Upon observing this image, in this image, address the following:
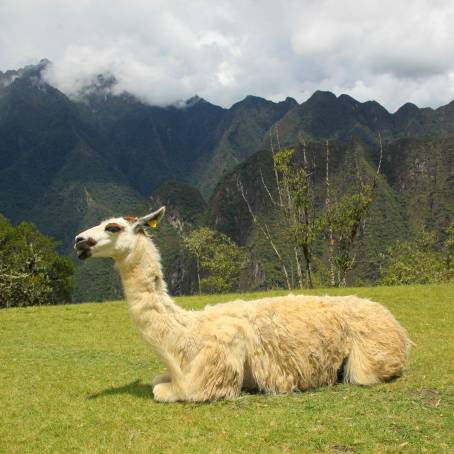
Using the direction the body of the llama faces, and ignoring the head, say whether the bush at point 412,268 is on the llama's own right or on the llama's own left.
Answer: on the llama's own right

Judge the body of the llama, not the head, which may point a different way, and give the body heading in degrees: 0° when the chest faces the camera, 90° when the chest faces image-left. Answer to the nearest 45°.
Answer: approximately 90°

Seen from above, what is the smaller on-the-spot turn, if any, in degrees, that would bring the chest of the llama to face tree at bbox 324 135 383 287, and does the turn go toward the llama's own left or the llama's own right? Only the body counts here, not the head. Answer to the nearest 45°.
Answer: approximately 90° to the llama's own right

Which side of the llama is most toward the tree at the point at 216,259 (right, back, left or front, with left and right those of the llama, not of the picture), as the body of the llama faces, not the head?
right
